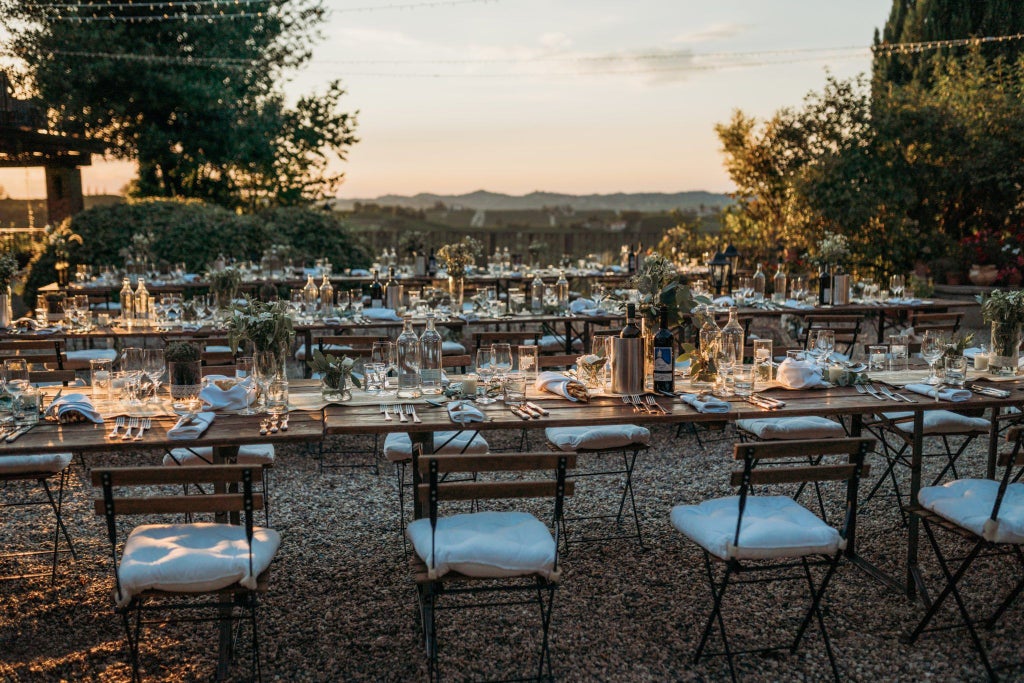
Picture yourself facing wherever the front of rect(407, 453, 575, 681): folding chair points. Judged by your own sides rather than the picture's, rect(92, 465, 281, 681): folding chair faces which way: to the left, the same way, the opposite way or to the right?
the same way

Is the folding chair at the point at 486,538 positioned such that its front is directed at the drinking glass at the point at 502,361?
yes

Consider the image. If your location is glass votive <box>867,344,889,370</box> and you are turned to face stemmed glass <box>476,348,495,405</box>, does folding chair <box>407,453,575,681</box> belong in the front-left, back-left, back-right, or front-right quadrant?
front-left

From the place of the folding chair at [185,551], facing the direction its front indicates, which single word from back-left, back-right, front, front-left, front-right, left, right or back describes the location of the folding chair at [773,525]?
right

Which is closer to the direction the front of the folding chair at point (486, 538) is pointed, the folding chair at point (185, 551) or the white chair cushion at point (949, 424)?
the white chair cushion

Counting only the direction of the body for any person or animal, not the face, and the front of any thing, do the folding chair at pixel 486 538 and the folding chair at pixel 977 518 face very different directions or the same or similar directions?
same or similar directions

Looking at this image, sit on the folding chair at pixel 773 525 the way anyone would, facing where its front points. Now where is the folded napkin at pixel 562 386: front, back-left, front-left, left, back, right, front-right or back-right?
front

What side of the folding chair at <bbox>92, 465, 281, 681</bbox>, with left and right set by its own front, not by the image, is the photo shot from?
back

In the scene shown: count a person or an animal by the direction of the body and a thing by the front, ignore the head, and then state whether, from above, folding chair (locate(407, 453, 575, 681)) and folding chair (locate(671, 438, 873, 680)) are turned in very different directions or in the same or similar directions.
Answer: same or similar directions

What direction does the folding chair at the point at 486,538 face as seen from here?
away from the camera

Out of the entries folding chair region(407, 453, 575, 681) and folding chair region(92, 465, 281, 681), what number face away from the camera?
2

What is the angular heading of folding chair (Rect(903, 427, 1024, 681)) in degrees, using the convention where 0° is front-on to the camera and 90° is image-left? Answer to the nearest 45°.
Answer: approximately 135°

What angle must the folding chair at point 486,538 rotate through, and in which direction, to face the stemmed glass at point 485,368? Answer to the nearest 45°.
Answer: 0° — it already faces it

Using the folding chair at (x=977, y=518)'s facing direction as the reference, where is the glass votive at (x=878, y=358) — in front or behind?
in front

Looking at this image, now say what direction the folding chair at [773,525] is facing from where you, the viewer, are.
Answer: facing away from the viewer and to the left of the viewer

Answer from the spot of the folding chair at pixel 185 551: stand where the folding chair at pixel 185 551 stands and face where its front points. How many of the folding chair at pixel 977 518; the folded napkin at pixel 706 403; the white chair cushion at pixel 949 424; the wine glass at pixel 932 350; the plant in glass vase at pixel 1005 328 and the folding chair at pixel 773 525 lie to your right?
6

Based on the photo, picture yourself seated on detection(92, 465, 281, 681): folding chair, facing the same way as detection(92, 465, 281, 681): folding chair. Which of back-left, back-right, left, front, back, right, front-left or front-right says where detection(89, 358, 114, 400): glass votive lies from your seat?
front

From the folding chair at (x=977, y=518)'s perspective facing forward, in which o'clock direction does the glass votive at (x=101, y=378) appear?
The glass votive is roughly at 10 o'clock from the folding chair.

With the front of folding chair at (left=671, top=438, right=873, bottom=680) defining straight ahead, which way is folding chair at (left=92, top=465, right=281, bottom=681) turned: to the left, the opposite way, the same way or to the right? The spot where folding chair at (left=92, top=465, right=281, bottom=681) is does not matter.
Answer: the same way

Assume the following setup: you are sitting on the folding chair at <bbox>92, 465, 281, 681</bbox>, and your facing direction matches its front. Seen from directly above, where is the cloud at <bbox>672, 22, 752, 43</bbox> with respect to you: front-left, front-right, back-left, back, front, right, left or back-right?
front-right

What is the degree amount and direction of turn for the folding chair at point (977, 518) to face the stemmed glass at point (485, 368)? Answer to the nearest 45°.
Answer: approximately 45° to its left

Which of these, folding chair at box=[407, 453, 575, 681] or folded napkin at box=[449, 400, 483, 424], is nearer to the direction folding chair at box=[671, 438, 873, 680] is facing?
the folded napkin

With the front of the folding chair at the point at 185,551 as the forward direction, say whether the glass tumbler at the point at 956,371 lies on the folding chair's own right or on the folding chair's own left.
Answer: on the folding chair's own right
